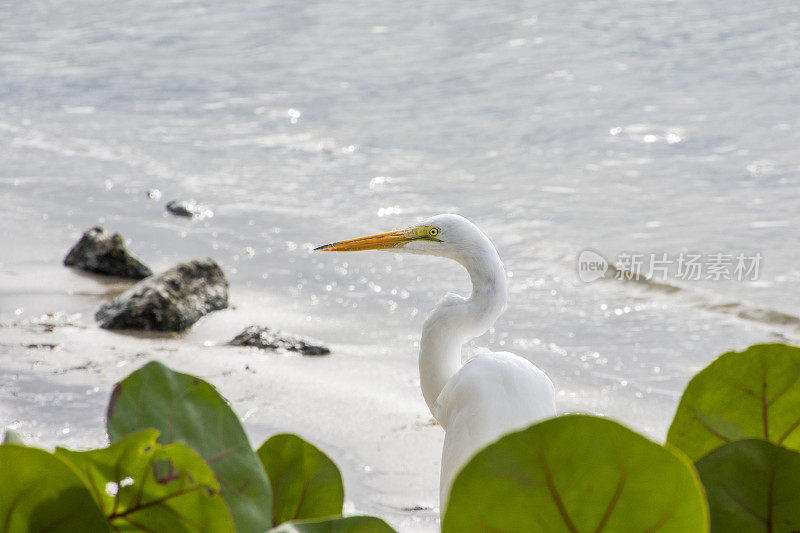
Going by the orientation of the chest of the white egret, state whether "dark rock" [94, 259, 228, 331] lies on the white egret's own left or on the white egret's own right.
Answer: on the white egret's own right

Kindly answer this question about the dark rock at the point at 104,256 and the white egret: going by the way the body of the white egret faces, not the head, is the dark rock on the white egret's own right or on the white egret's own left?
on the white egret's own right

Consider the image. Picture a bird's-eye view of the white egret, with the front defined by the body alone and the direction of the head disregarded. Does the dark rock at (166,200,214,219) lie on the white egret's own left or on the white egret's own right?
on the white egret's own right

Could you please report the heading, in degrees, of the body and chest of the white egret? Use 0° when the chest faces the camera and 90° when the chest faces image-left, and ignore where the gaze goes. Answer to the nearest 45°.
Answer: approximately 90°

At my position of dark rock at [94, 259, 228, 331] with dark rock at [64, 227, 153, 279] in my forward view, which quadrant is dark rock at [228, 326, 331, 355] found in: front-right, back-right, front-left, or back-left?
back-right
